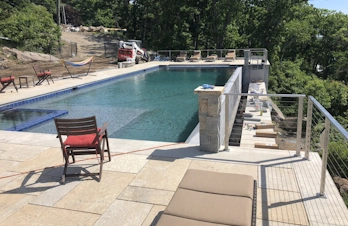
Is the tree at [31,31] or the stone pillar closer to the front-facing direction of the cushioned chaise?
the stone pillar

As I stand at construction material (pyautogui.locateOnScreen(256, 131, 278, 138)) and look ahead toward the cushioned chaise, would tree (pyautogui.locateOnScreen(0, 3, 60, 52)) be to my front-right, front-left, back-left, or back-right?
back-right

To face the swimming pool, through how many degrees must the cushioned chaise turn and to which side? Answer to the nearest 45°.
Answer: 0° — it already faces it

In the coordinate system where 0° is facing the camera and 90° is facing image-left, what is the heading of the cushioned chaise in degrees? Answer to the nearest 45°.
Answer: approximately 180°

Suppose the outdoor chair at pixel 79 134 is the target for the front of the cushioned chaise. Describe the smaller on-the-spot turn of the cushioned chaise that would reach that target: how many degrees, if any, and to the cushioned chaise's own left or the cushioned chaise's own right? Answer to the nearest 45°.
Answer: approximately 45° to the cushioned chaise's own left

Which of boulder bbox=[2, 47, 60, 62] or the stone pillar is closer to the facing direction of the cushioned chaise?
the stone pillar

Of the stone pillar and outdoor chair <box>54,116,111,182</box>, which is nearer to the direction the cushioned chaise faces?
the stone pillar

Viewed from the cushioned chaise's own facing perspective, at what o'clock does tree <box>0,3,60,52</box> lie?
The tree is roughly at 11 o'clock from the cushioned chaise.

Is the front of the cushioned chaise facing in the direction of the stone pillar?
yes
